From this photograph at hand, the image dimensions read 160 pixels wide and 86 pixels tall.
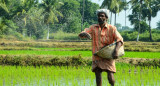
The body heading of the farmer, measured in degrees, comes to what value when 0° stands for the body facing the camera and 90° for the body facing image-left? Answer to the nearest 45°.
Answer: approximately 0°
